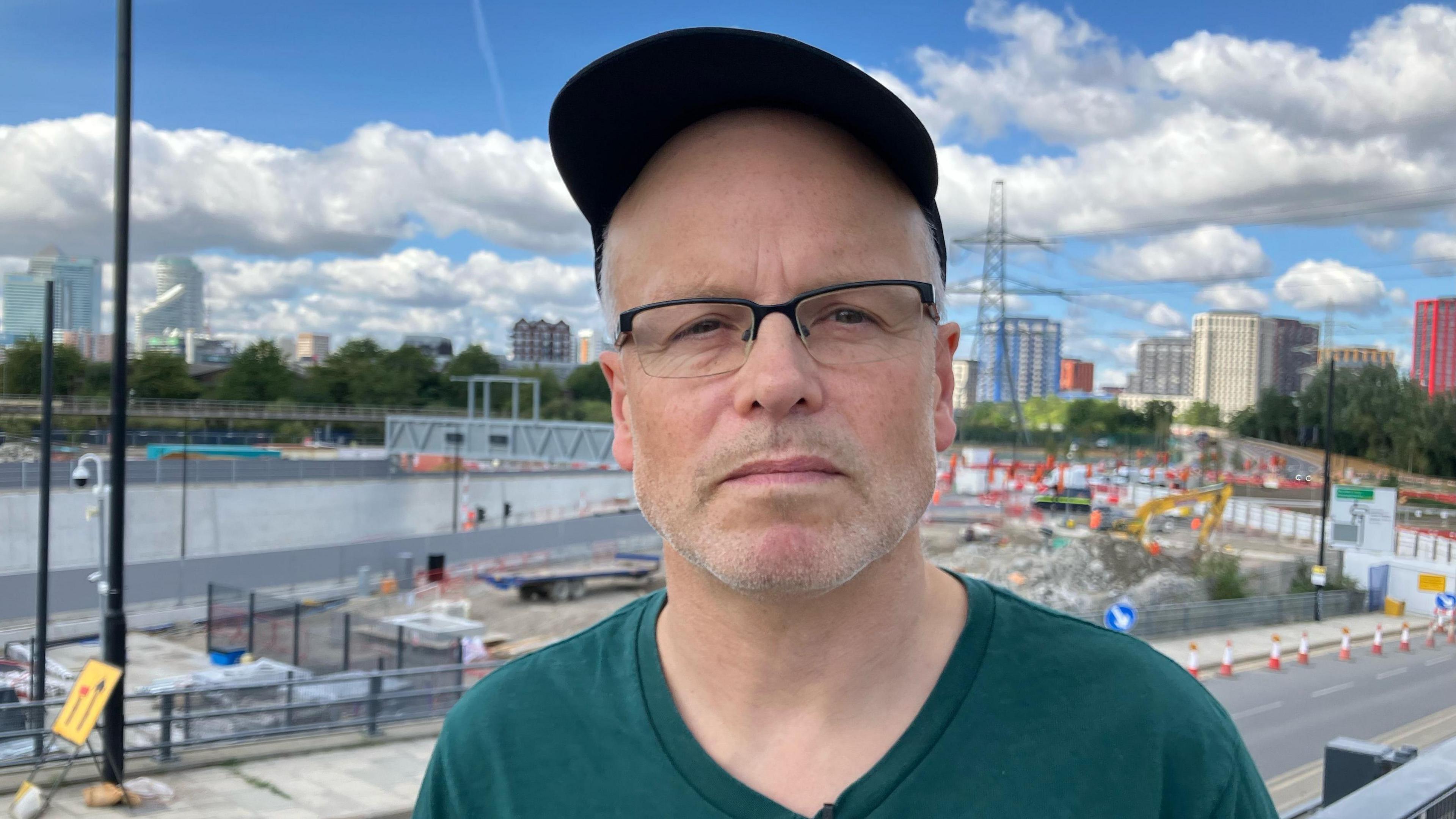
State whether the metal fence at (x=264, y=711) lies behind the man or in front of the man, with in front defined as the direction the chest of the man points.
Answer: behind

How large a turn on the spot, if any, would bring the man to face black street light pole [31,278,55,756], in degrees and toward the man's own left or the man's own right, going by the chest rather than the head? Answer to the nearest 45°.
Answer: approximately 135° to the man's own right

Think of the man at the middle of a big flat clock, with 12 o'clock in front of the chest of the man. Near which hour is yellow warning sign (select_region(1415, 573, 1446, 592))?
The yellow warning sign is roughly at 7 o'clock from the man.

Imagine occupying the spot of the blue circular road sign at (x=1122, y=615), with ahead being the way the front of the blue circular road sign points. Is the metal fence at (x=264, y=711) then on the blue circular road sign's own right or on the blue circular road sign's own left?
on the blue circular road sign's own right

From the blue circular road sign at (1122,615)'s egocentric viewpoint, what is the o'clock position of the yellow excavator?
The yellow excavator is roughly at 6 o'clock from the blue circular road sign.

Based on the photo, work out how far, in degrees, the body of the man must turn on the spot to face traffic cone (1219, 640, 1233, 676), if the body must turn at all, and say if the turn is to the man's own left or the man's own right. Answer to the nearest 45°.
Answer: approximately 180°

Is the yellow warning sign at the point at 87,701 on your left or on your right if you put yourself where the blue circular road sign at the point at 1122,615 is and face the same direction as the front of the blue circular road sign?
on your right

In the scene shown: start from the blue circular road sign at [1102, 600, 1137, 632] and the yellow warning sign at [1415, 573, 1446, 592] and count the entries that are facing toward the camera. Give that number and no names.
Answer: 2

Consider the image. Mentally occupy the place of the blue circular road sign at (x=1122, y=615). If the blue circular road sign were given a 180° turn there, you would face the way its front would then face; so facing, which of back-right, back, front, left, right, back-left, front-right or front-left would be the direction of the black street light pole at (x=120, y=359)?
back-left

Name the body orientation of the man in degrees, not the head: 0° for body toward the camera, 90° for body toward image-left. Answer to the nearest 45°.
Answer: approximately 0°

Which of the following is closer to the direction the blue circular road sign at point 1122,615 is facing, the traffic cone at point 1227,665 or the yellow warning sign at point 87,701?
the yellow warning sign
